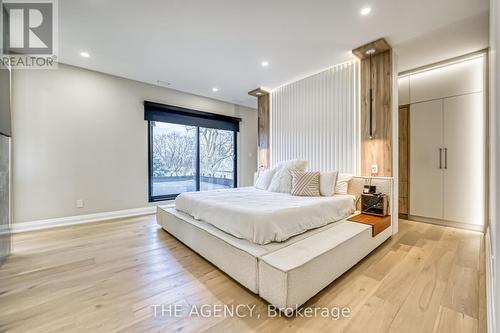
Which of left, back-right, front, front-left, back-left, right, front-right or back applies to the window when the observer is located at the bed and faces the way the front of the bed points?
right

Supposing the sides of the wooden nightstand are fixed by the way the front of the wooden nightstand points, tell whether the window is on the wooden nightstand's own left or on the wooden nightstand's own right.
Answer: on the wooden nightstand's own right

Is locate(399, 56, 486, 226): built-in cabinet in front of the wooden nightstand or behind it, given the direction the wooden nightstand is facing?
behind

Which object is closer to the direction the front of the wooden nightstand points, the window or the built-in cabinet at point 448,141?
the window

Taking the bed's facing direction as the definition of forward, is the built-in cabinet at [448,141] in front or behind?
behind

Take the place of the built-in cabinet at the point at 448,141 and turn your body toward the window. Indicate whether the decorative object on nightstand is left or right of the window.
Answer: left

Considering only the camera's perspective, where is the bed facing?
facing the viewer and to the left of the viewer
